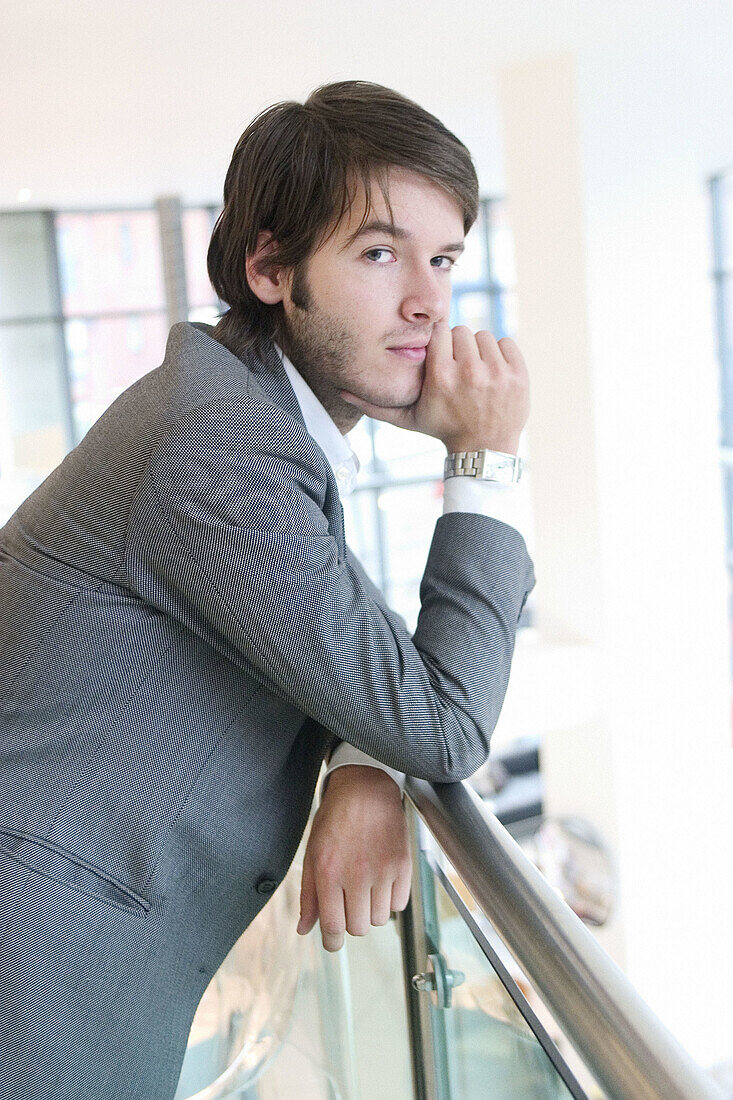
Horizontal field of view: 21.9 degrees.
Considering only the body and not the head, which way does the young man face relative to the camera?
to the viewer's right
